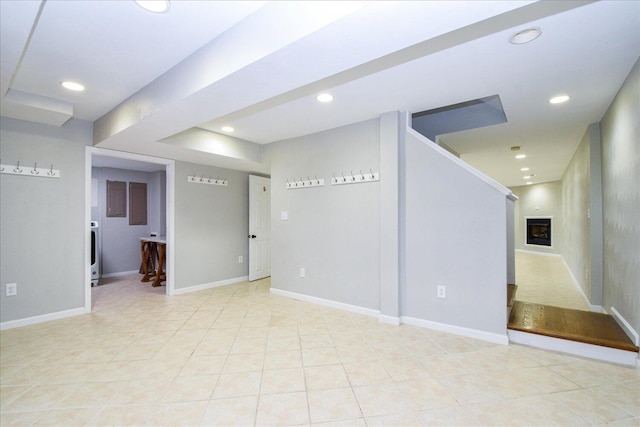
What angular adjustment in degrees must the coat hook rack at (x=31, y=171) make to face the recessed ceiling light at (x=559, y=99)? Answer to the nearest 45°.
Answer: approximately 45° to its left

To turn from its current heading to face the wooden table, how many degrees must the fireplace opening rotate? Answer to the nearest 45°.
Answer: approximately 45° to its right

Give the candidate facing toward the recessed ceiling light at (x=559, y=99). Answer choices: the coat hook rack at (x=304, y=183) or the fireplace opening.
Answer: the fireplace opening

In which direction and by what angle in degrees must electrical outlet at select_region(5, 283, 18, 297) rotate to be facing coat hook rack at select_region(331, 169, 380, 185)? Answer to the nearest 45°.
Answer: approximately 45° to its left

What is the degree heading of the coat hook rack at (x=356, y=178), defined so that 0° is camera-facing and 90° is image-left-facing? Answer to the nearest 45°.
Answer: approximately 45°

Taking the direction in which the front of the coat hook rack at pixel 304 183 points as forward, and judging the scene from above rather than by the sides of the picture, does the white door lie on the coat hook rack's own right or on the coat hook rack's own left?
on the coat hook rack's own right

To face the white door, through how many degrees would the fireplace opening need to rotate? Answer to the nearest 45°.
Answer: approximately 45° to its right

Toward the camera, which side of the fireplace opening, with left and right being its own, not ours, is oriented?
front

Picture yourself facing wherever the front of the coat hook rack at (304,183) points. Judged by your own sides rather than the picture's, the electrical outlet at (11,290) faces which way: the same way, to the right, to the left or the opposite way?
to the left

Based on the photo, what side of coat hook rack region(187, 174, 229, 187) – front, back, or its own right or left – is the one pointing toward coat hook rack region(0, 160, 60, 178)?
right

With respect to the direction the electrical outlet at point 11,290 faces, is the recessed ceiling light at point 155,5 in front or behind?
in front
